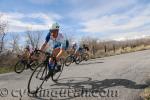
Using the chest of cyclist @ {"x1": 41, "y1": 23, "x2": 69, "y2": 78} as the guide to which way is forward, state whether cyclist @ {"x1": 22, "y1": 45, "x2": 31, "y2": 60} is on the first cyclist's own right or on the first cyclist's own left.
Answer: on the first cyclist's own right

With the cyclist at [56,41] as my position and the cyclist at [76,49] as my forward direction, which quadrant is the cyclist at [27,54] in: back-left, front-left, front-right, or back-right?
front-left

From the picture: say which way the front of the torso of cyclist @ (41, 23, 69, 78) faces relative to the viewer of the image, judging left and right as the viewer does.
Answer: facing the viewer and to the left of the viewer

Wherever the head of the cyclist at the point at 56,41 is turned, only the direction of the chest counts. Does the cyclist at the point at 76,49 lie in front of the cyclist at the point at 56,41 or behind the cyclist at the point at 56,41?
behind

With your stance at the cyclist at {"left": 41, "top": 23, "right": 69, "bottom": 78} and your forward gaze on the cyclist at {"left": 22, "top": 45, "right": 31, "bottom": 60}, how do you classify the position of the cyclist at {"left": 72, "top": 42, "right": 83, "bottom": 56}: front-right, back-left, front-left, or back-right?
front-right
